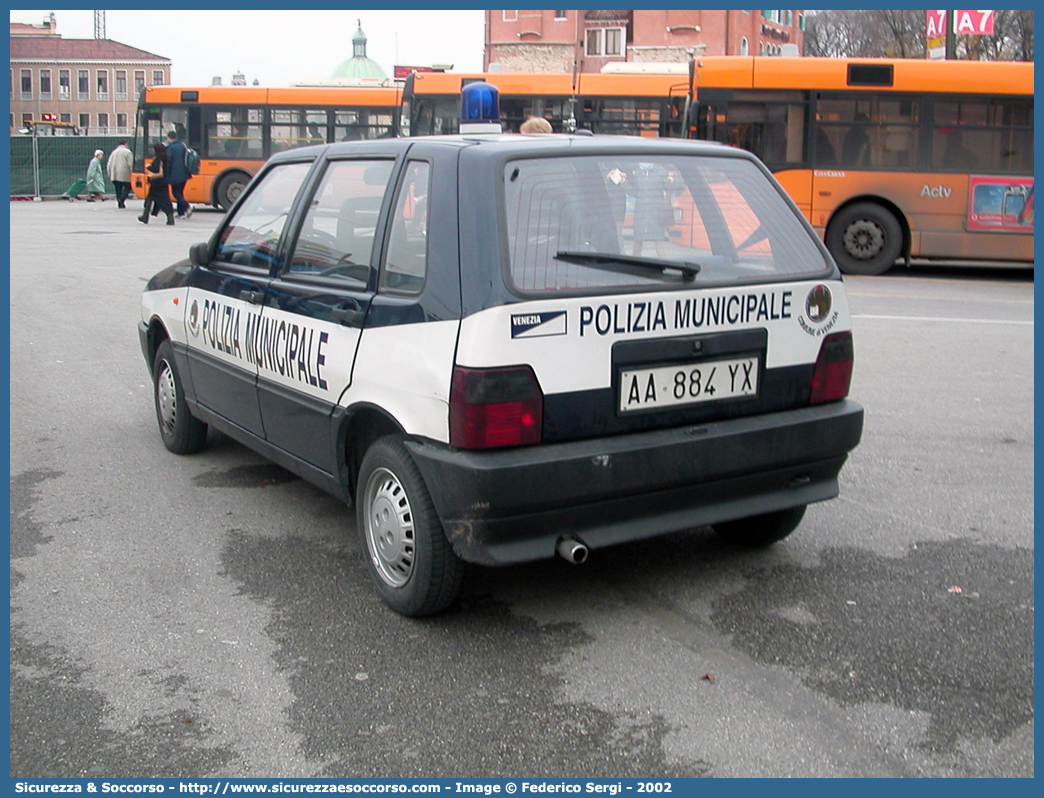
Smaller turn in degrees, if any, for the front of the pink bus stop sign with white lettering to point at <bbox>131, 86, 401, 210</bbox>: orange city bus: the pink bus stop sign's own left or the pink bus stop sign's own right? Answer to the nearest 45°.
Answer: approximately 90° to the pink bus stop sign's own right

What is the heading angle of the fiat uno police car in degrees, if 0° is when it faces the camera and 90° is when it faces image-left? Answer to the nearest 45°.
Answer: approximately 135°

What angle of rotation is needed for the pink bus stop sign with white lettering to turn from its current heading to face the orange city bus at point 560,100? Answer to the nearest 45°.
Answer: approximately 45° to its right

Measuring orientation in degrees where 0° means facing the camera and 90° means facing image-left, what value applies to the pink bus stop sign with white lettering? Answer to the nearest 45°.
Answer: approximately 0°

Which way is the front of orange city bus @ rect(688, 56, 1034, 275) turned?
to the viewer's left

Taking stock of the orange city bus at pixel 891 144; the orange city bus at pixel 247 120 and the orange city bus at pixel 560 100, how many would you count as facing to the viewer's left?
3

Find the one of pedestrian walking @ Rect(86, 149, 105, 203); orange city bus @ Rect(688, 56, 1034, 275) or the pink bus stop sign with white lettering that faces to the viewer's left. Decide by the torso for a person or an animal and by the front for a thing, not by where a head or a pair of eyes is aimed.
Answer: the orange city bus

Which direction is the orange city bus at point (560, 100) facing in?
to the viewer's left
